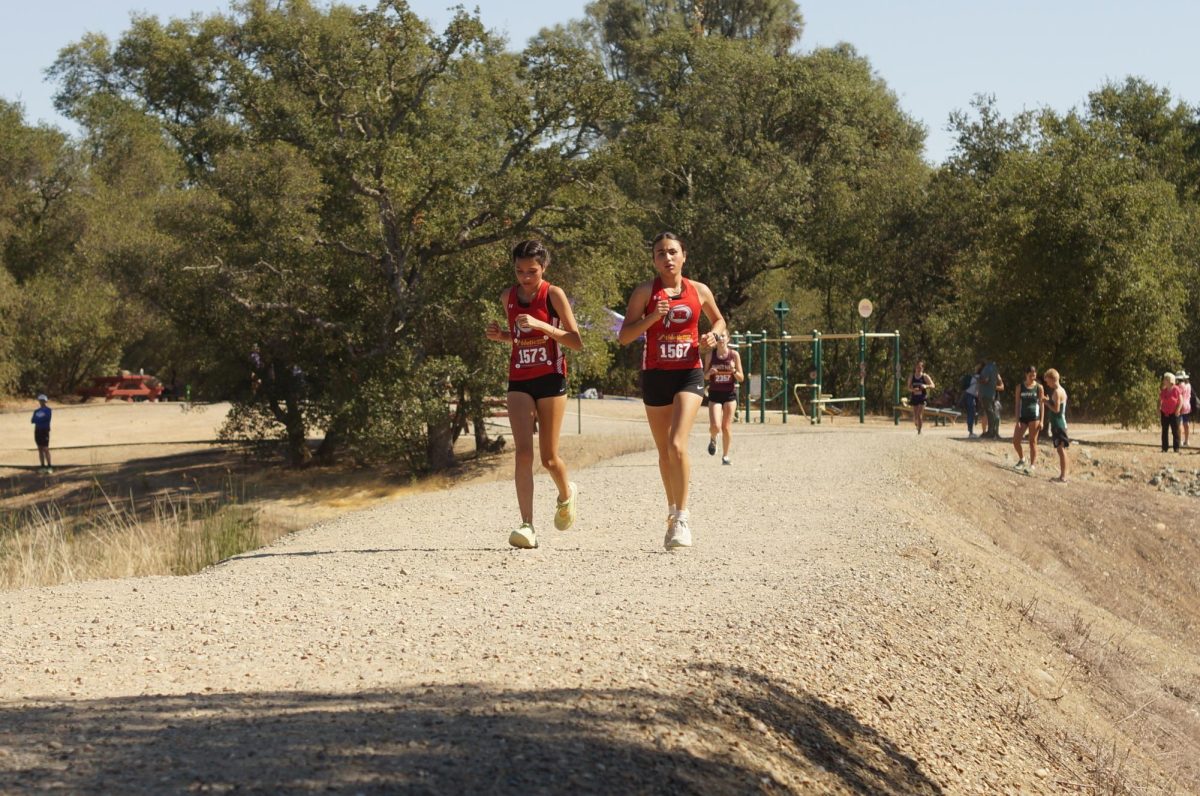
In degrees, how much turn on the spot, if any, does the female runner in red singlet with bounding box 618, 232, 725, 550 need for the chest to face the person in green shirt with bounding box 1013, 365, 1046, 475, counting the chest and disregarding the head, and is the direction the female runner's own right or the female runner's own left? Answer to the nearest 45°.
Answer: approximately 135° to the female runner's own left

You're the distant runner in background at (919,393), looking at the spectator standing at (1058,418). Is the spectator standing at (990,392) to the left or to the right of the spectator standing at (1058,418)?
left

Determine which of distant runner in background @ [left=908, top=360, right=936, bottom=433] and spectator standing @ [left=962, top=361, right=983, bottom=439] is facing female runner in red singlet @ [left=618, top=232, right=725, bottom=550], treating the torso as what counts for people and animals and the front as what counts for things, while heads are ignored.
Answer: the distant runner in background

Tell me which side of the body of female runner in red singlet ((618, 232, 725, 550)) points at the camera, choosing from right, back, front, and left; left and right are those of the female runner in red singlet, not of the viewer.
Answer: front

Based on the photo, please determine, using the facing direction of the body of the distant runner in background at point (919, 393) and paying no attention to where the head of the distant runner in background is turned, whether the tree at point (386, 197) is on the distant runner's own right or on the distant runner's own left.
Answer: on the distant runner's own right

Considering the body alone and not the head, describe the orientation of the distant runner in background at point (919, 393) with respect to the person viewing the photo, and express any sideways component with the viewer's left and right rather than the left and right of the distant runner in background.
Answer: facing the viewer

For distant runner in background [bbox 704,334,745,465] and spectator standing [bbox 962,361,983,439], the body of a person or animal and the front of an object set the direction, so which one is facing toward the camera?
the distant runner in background

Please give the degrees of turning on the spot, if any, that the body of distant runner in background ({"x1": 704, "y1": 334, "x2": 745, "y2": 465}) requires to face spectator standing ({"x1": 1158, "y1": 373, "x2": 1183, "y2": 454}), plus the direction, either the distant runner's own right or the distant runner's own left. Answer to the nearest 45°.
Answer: approximately 135° to the distant runner's own left

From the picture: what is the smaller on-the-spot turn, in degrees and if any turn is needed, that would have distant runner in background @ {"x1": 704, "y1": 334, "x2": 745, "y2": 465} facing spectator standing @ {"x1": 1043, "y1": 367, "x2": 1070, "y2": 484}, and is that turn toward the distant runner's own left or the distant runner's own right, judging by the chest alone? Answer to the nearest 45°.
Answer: approximately 135° to the distant runner's own left

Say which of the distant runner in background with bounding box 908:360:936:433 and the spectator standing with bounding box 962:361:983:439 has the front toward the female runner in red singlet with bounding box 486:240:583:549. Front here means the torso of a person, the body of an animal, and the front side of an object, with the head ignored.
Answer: the distant runner in background

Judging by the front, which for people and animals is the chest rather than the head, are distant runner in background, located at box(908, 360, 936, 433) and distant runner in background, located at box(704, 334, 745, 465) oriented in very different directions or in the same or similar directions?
same or similar directions

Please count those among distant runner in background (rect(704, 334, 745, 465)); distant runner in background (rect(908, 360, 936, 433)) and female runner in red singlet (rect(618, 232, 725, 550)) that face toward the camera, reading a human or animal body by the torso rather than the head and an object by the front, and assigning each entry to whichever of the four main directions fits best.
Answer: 3

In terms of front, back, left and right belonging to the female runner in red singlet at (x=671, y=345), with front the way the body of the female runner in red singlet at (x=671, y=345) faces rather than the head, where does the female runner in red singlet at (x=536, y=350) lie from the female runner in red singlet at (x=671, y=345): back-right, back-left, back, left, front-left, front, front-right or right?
right
